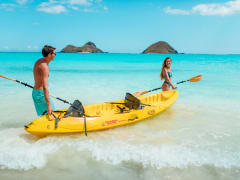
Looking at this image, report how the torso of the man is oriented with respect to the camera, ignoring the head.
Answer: to the viewer's right

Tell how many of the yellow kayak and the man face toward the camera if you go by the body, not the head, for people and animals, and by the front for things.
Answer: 0
